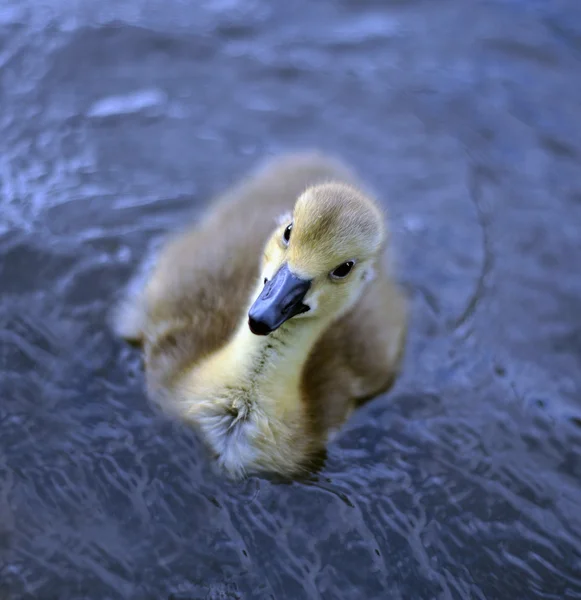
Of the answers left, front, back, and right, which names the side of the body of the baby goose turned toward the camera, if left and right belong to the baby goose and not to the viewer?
front
